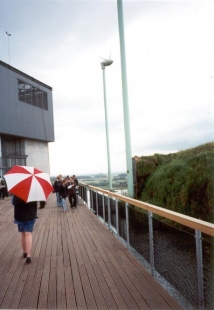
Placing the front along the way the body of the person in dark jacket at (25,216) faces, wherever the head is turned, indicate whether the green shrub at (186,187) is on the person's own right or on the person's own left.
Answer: on the person's own right

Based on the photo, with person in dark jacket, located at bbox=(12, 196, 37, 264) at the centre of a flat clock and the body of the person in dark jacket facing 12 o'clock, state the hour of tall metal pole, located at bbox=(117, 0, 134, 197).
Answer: The tall metal pole is roughly at 1 o'clock from the person in dark jacket.

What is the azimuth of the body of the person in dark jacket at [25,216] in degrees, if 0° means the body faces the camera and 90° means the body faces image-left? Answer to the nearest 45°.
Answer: approximately 180°
